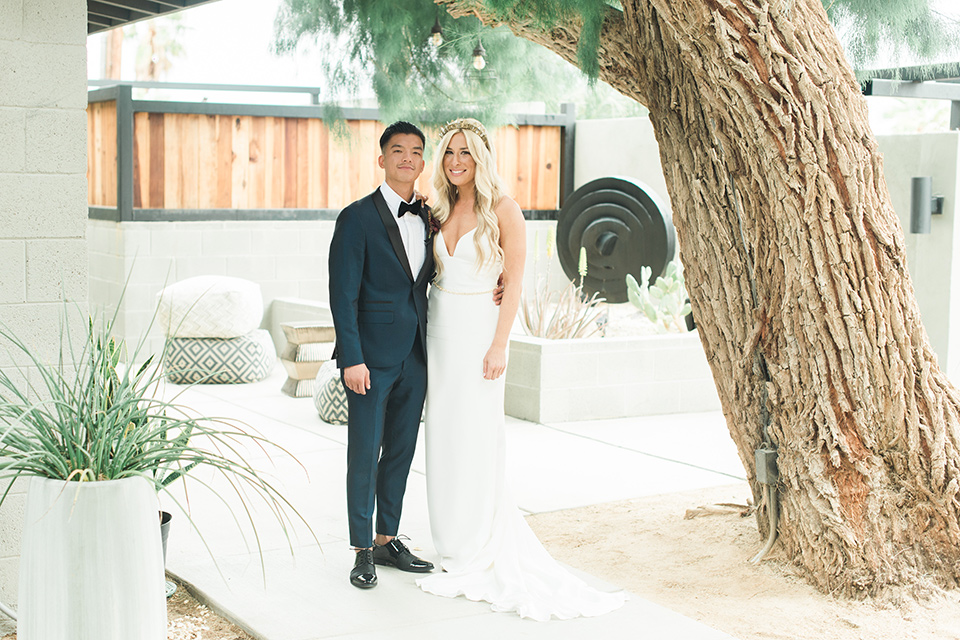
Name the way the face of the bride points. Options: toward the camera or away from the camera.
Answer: toward the camera

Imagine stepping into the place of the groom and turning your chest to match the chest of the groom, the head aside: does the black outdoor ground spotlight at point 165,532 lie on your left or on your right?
on your right

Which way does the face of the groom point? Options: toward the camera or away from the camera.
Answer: toward the camera

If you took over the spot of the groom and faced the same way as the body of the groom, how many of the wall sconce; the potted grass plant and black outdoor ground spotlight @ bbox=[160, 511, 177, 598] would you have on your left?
1

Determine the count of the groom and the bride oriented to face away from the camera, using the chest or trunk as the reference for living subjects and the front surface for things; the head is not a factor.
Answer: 0

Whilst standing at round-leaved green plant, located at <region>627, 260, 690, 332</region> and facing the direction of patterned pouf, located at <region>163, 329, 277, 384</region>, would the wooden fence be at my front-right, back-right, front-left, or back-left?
front-right

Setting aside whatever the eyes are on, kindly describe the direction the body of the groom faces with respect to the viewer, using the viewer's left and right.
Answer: facing the viewer and to the right of the viewer

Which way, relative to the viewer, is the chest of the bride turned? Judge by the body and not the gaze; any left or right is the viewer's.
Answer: facing the viewer and to the left of the viewer
